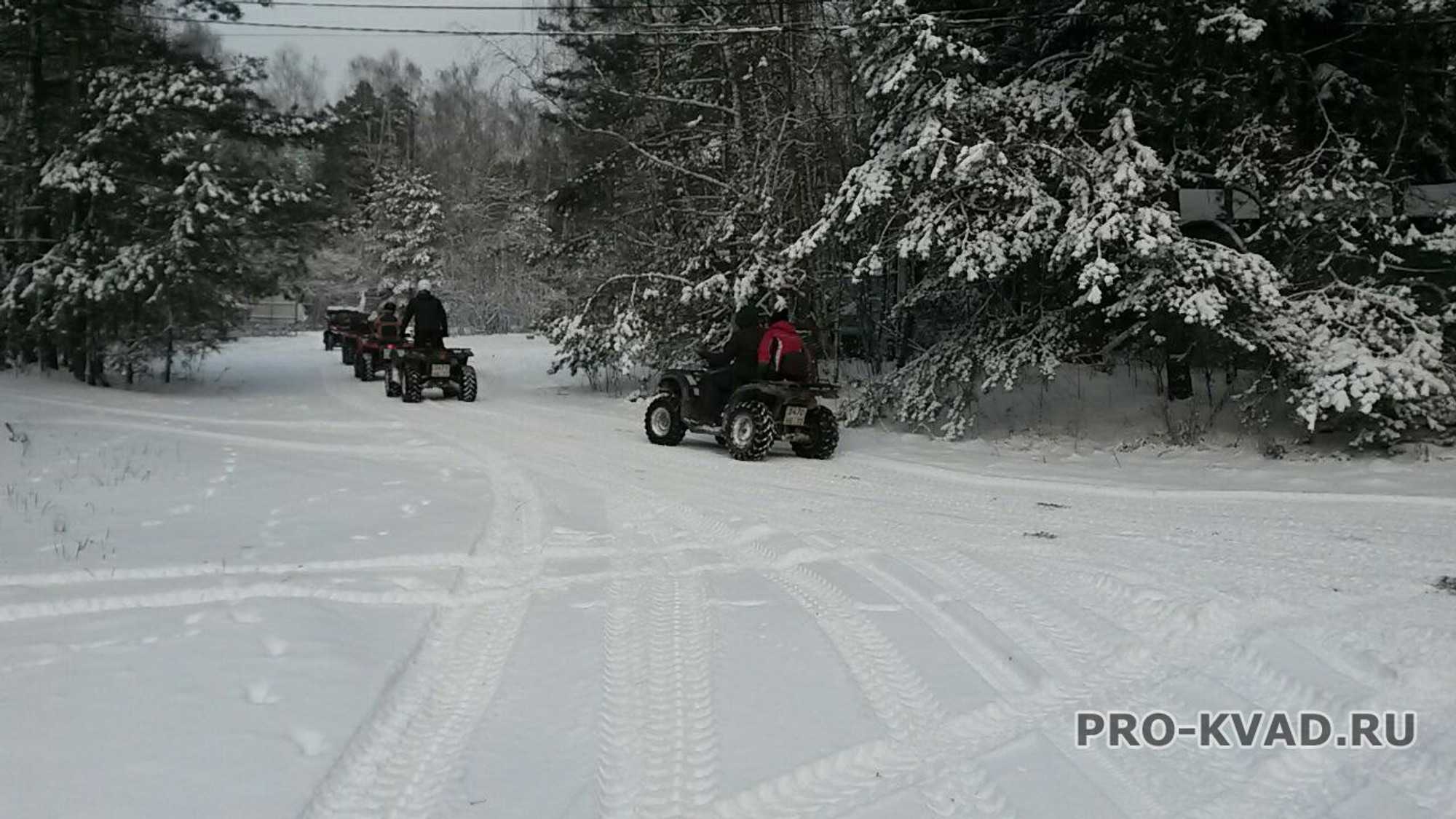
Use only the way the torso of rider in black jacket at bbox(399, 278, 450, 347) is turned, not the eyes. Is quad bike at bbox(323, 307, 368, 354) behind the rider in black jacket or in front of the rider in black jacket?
in front

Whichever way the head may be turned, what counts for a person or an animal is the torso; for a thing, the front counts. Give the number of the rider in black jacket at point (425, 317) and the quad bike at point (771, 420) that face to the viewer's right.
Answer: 0

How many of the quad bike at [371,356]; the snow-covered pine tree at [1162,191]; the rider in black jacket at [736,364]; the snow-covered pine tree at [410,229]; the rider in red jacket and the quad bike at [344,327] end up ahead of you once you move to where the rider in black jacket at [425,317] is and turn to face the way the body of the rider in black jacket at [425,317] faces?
3

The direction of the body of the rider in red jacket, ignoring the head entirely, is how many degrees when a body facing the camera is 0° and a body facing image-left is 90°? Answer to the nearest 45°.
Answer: approximately 135°

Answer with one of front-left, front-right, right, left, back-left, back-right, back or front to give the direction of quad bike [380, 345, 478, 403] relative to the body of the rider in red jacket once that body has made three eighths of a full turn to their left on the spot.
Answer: back-right

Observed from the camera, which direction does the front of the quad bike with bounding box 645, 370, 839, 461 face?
facing away from the viewer and to the left of the viewer

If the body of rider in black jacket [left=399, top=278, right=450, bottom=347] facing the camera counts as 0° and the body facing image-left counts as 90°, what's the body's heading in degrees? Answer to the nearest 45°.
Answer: approximately 180°

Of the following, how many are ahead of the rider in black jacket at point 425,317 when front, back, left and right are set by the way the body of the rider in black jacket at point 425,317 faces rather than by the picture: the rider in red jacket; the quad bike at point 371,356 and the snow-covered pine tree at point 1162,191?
1

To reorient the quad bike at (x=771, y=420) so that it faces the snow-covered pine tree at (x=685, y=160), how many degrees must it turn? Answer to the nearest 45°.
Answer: approximately 45° to its right

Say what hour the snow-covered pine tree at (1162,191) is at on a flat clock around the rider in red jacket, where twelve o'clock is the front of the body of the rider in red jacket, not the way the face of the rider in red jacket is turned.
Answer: The snow-covered pine tree is roughly at 4 o'clock from the rider in red jacket.

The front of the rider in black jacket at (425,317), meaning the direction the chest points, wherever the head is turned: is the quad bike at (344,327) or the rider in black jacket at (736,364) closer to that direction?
the quad bike
